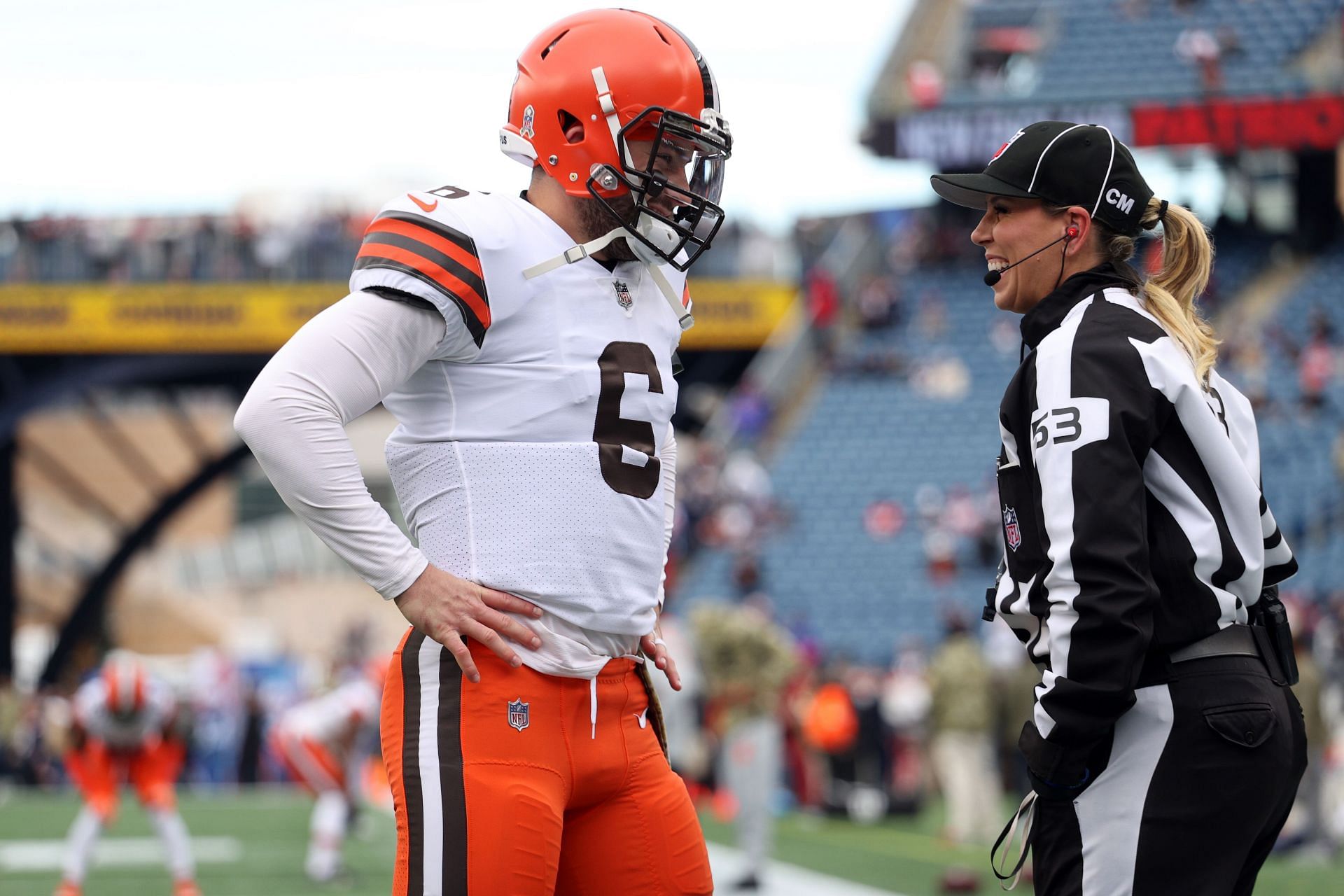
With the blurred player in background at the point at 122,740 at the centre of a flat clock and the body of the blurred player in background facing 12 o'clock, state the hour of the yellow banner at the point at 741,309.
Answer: The yellow banner is roughly at 7 o'clock from the blurred player in background.

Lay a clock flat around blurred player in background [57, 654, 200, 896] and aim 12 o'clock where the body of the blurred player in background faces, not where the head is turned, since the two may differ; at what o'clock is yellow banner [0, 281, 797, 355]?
The yellow banner is roughly at 6 o'clock from the blurred player in background.

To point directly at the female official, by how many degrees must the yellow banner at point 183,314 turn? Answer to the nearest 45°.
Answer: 0° — it already faces them

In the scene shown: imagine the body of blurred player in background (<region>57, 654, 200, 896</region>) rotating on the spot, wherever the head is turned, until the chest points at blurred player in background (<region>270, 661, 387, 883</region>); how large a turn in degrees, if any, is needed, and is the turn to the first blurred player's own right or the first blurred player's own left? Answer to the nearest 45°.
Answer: approximately 135° to the first blurred player's own left

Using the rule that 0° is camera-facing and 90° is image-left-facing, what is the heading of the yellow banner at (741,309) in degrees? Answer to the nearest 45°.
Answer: approximately 0°

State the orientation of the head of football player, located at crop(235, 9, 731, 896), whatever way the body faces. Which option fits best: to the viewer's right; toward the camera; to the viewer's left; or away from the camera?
to the viewer's right

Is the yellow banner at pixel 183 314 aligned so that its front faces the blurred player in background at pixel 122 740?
yes
